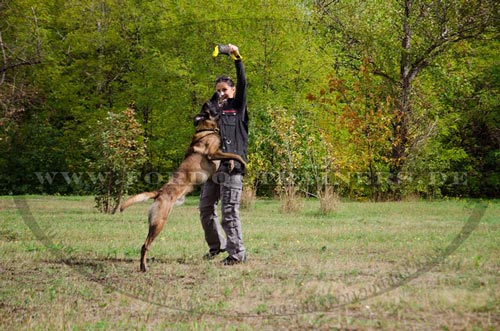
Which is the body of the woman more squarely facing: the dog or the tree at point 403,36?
the dog

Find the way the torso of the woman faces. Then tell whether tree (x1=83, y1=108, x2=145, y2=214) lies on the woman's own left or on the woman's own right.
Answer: on the woman's own right

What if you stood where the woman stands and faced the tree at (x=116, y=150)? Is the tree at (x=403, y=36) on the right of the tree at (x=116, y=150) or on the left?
right

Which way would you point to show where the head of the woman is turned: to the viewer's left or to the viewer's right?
to the viewer's left

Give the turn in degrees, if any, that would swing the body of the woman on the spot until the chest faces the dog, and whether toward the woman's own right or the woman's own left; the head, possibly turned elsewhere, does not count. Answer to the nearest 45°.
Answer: approximately 45° to the woman's own right

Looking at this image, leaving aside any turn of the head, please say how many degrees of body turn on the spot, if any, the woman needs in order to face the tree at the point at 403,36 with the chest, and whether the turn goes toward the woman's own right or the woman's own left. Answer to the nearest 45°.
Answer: approximately 180°

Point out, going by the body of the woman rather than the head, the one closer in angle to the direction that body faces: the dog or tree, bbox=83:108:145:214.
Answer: the dog

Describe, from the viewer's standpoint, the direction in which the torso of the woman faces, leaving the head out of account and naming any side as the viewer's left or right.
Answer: facing the viewer and to the left of the viewer
